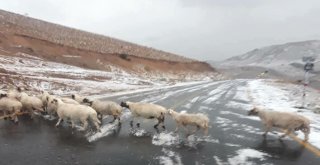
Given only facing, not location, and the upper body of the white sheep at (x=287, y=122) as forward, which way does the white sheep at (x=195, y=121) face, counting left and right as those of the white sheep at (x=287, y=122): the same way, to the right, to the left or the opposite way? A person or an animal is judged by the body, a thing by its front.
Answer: the same way

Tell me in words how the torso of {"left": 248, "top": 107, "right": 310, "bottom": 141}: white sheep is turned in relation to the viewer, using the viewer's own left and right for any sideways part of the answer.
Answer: facing to the left of the viewer

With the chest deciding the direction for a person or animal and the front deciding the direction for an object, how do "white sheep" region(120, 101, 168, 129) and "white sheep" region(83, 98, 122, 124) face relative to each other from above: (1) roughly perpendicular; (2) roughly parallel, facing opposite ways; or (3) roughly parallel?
roughly parallel
